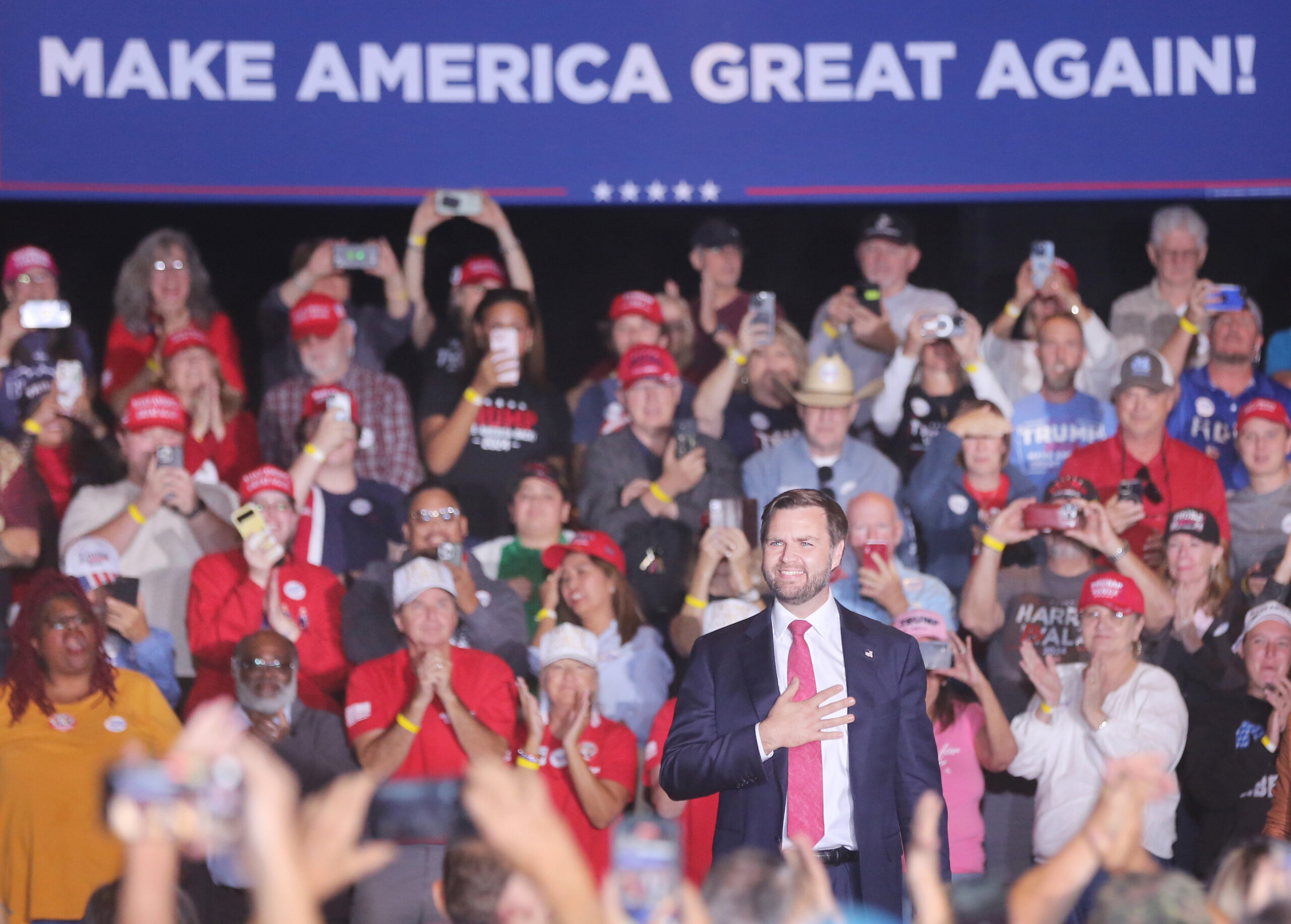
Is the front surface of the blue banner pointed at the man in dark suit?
yes

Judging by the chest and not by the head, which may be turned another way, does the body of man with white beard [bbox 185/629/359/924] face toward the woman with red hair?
no

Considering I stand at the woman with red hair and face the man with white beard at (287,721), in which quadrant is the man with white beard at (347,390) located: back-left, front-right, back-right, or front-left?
front-left

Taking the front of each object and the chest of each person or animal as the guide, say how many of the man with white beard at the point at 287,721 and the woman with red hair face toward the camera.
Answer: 2

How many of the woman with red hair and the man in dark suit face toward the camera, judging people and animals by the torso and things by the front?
2

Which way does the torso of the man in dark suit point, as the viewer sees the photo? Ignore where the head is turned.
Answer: toward the camera

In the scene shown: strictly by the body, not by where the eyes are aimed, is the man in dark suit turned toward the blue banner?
no

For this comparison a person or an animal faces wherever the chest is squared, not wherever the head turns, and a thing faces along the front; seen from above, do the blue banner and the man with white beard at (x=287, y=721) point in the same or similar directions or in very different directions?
same or similar directions

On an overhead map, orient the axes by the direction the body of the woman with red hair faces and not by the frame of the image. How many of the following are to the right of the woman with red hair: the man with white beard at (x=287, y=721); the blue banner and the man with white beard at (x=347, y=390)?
0

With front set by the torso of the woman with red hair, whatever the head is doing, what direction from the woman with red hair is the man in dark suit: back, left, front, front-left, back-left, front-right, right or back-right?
front-left

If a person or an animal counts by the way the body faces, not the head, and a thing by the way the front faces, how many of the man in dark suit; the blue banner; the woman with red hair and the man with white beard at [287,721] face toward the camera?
4

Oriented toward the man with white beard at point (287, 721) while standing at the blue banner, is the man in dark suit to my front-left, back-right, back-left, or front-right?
front-left

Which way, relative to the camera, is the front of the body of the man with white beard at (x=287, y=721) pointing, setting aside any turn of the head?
toward the camera

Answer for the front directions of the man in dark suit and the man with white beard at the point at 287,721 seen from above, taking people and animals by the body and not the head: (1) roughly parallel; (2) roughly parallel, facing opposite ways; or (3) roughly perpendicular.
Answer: roughly parallel

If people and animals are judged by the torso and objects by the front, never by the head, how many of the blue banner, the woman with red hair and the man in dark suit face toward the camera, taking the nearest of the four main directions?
3

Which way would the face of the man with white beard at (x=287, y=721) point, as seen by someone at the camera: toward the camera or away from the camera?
toward the camera
